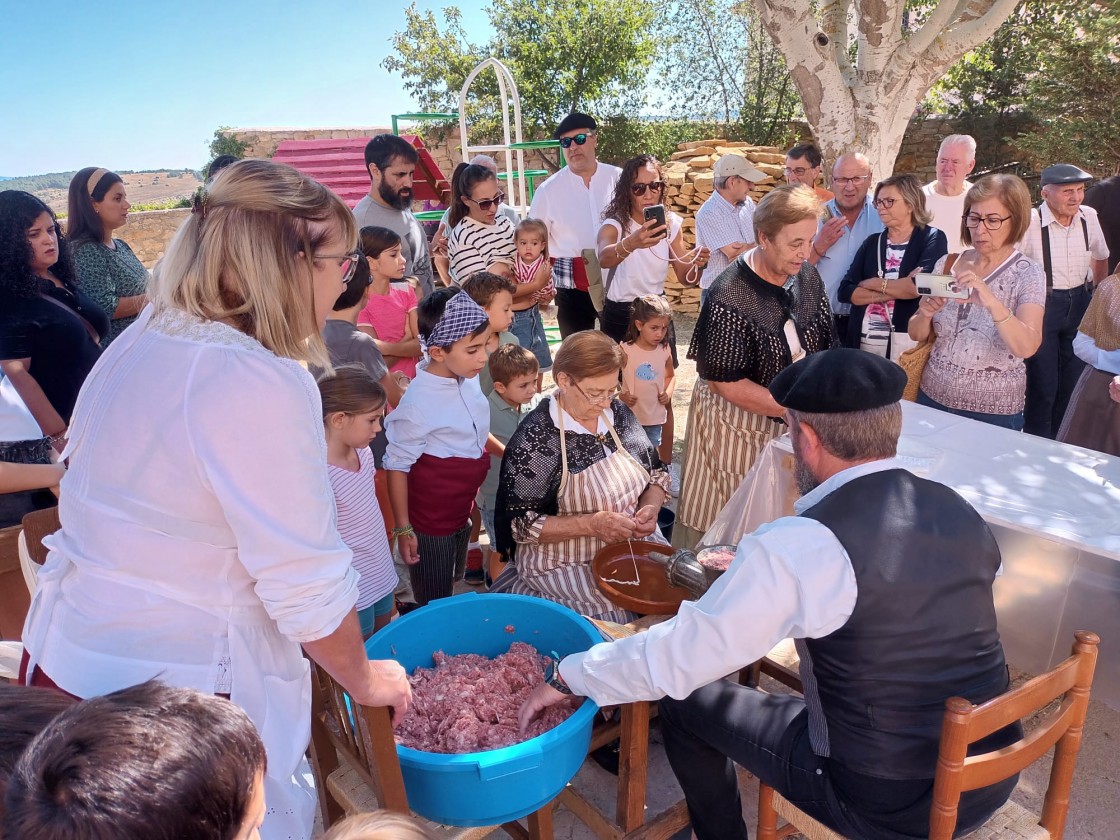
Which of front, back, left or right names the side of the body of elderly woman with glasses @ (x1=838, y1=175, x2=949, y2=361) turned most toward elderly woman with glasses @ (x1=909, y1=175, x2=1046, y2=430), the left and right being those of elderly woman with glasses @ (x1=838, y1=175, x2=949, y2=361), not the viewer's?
left

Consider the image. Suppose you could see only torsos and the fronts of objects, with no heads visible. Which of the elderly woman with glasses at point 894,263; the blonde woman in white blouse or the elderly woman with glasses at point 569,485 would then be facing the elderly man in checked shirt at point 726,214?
the blonde woman in white blouse

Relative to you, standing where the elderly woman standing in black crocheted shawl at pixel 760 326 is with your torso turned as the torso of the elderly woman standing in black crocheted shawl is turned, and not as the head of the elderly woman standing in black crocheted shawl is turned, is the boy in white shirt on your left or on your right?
on your right

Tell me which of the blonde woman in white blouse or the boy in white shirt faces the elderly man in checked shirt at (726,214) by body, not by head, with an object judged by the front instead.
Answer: the blonde woman in white blouse

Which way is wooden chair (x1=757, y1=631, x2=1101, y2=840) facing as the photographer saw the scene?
facing away from the viewer and to the left of the viewer

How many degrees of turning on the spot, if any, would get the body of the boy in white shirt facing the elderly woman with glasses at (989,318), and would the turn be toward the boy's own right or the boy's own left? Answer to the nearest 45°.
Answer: approximately 45° to the boy's own left

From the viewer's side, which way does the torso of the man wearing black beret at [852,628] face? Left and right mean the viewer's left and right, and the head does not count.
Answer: facing away from the viewer and to the left of the viewer

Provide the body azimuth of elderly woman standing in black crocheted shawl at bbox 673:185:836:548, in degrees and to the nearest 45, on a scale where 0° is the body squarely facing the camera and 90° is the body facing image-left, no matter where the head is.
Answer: approximately 315°

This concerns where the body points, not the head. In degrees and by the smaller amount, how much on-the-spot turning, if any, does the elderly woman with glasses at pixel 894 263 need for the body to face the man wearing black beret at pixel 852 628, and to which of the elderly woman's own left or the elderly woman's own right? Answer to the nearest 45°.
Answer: approximately 45° to the elderly woman's own left

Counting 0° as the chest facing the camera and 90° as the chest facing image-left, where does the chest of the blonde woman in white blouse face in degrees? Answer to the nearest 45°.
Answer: approximately 225°
